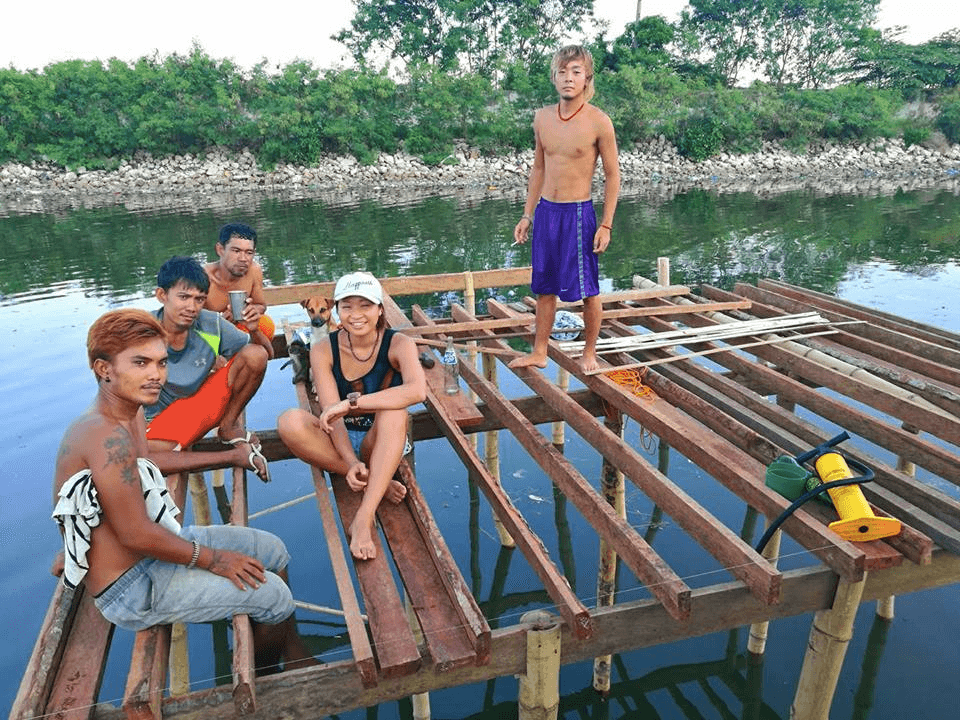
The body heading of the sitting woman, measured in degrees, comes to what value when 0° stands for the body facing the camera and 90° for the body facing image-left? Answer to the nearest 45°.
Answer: approximately 0°

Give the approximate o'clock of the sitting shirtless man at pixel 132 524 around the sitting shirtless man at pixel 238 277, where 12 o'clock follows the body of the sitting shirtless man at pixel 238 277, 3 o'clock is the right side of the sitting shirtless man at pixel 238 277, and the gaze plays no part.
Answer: the sitting shirtless man at pixel 132 524 is roughly at 2 o'clock from the sitting shirtless man at pixel 238 277.

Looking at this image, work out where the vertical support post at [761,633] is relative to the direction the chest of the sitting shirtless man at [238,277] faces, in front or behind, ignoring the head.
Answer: in front

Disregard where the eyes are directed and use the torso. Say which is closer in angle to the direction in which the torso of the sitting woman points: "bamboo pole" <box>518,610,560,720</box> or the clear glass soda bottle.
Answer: the bamboo pole
